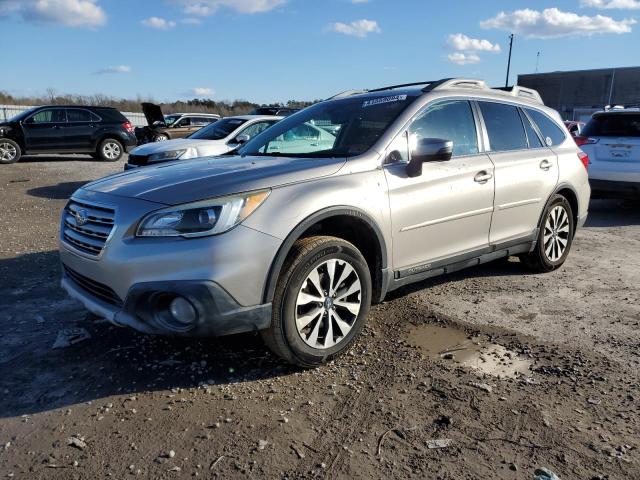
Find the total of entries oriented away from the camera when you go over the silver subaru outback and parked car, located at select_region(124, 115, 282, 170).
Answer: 0

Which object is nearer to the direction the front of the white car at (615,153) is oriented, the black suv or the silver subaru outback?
the black suv

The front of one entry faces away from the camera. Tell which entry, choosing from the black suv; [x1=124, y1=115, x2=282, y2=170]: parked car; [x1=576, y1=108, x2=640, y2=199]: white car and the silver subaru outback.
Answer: the white car

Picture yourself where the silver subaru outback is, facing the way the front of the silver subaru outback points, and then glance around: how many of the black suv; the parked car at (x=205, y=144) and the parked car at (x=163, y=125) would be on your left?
0

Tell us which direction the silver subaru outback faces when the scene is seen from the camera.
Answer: facing the viewer and to the left of the viewer

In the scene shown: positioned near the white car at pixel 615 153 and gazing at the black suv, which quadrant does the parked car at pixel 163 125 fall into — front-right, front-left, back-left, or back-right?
front-right

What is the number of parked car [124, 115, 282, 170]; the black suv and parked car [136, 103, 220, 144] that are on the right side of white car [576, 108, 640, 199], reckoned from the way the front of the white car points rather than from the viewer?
0

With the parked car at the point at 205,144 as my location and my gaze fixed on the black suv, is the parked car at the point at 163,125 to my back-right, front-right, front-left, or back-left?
front-right

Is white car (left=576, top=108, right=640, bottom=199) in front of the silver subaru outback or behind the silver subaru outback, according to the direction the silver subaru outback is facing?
behind

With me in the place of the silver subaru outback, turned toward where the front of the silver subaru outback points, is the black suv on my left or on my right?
on my right

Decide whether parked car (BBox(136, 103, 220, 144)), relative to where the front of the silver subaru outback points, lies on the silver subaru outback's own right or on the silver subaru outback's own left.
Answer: on the silver subaru outback's own right

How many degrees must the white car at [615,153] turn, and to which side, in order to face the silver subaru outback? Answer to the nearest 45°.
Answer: approximately 180°

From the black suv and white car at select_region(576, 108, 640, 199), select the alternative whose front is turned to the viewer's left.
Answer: the black suv

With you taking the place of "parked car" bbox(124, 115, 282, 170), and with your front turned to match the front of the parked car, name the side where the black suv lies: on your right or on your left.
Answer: on your right

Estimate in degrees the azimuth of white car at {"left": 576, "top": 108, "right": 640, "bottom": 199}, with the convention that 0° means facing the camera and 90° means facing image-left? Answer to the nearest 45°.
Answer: approximately 180°

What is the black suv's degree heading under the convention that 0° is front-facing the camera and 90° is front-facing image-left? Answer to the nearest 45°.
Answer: approximately 90°

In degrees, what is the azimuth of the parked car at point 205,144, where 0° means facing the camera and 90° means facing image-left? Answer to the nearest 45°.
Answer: approximately 45°
